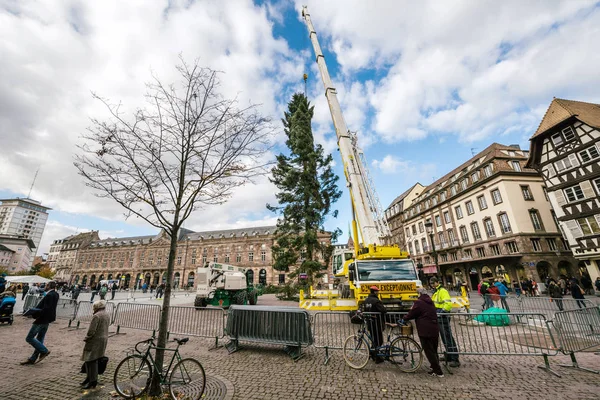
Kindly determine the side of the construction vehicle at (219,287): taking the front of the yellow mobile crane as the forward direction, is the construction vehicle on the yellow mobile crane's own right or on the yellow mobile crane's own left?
on the yellow mobile crane's own right

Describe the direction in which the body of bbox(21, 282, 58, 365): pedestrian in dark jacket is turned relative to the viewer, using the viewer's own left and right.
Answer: facing to the left of the viewer

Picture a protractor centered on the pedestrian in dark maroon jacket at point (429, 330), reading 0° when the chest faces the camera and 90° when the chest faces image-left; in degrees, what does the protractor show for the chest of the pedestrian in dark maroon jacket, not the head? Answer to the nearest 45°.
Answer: approximately 135°

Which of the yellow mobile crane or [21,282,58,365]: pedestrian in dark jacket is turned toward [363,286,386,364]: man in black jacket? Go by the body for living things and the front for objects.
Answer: the yellow mobile crane

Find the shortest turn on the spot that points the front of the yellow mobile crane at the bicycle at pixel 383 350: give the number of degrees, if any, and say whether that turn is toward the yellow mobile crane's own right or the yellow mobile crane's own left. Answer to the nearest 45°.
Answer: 0° — it already faces it

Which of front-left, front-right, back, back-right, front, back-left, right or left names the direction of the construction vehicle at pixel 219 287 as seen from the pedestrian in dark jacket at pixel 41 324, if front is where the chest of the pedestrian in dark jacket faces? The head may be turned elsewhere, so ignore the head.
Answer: back-right

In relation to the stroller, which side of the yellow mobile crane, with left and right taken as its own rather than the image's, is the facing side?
right

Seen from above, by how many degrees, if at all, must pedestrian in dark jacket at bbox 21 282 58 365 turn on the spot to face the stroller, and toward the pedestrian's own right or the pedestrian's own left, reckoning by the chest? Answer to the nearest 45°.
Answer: approximately 90° to the pedestrian's own right

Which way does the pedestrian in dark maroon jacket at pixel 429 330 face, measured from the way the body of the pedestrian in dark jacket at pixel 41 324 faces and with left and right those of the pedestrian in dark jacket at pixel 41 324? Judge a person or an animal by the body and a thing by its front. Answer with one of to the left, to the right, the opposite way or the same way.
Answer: to the right
